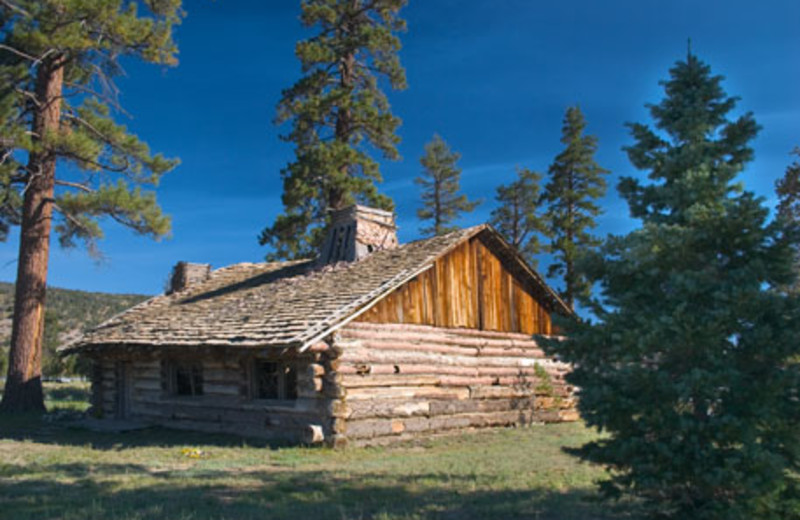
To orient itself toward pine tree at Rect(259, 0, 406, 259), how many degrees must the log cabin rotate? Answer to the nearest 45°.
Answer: approximately 135° to its right

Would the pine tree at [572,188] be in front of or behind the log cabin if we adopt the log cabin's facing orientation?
behind

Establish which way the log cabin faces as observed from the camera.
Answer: facing the viewer and to the left of the viewer

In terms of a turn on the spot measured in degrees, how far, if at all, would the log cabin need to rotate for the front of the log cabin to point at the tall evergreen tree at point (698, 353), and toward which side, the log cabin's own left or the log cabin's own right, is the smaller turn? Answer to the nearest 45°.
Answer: approximately 45° to the log cabin's own left

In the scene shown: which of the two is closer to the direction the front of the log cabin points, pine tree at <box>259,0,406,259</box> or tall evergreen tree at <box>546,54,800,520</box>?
the tall evergreen tree

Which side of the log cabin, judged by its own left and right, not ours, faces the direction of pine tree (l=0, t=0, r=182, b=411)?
right
